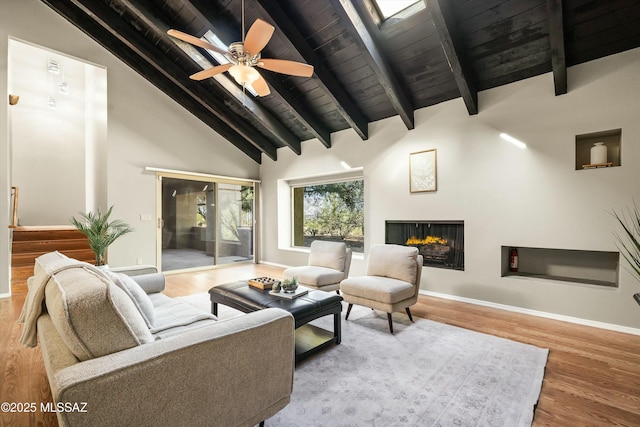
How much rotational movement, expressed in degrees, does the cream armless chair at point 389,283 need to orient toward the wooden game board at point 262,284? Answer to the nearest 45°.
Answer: approximately 45° to its right

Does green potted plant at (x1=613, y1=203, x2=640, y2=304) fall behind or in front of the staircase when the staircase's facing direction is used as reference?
in front

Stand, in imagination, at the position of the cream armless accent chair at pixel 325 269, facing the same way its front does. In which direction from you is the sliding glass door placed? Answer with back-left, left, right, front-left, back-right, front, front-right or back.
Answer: right

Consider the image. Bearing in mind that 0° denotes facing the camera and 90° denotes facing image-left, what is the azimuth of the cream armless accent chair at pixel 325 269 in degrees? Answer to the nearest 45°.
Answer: approximately 45°

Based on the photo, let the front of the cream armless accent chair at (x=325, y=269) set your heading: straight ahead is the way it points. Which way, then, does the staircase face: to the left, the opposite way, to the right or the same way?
to the left

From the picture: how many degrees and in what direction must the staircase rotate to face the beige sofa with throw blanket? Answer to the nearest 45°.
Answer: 0° — it already faces it

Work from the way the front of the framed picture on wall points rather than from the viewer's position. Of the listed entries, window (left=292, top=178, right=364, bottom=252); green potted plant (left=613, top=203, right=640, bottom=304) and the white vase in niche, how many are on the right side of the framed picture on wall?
1

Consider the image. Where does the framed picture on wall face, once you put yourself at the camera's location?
facing the viewer and to the left of the viewer

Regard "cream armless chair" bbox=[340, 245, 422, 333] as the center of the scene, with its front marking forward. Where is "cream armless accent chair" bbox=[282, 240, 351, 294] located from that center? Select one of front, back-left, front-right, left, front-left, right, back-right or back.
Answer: right

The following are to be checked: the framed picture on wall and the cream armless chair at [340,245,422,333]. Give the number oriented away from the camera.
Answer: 0

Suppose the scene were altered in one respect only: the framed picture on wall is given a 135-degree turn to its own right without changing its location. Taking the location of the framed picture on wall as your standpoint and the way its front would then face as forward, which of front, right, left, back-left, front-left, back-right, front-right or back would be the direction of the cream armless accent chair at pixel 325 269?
back-left

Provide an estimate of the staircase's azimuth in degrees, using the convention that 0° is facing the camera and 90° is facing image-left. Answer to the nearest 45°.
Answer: approximately 0°

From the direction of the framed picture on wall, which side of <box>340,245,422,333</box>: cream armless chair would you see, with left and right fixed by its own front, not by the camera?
back
